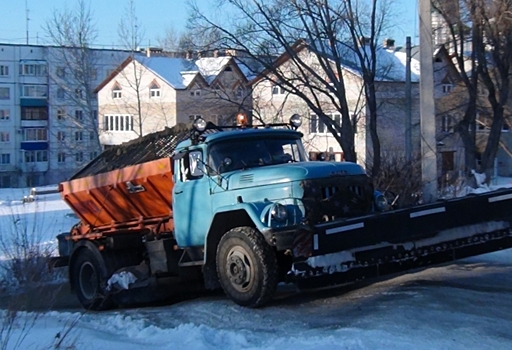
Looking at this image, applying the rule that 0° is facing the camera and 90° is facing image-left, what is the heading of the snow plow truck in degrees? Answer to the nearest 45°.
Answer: approximately 315°

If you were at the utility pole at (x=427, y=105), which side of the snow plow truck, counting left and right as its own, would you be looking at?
left
